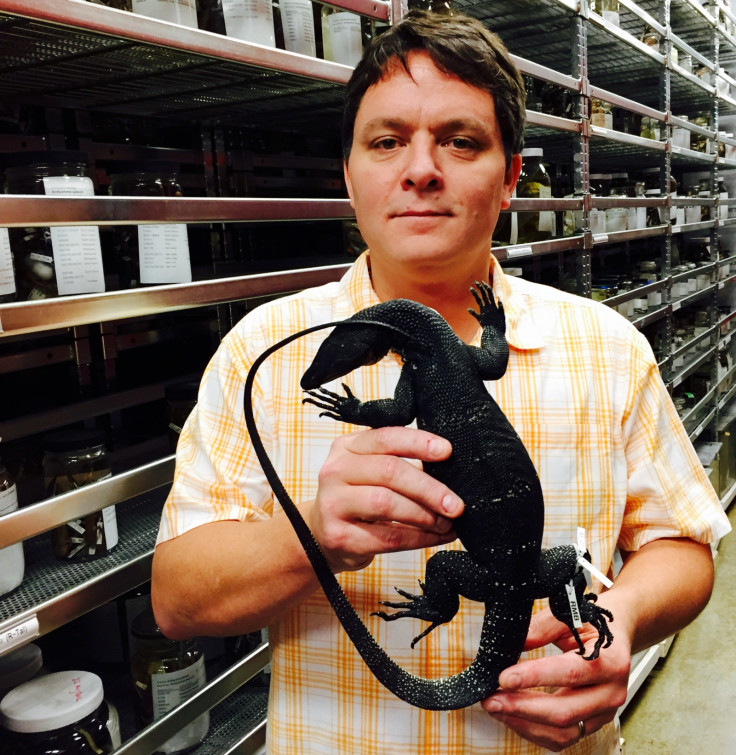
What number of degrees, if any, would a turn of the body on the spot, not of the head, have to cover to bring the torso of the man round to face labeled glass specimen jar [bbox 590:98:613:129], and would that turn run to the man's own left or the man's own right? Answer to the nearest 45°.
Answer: approximately 180°

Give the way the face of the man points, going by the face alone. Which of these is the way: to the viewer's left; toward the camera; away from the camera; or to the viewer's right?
toward the camera

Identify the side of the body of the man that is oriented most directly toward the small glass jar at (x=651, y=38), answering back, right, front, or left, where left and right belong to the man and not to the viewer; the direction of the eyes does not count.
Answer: back

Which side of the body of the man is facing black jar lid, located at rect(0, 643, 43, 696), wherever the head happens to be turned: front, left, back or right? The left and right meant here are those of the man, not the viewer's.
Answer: right

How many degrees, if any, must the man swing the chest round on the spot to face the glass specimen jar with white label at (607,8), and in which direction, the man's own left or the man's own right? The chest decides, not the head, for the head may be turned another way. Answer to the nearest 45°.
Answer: approximately 180°

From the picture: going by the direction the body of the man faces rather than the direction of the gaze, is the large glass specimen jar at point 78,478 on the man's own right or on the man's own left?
on the man's own right

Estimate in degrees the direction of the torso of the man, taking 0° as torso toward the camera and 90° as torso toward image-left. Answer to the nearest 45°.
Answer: approximately 0°

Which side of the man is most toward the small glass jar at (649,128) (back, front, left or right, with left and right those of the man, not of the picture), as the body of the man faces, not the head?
back
